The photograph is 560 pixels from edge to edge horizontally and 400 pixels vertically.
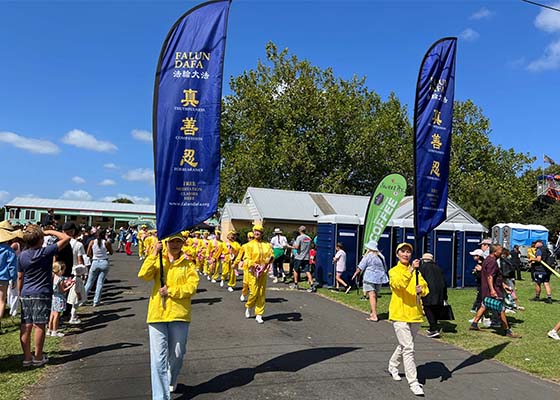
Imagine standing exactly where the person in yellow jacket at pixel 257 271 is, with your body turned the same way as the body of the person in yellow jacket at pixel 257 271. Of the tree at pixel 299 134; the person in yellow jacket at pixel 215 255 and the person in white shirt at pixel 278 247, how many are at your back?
3

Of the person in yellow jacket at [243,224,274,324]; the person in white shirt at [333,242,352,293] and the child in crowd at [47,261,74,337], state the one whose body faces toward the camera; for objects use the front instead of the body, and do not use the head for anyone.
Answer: the person in yellow jacket

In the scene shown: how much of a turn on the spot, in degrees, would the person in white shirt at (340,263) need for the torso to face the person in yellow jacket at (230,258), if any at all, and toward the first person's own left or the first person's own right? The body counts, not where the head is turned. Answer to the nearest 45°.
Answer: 0° — they already face them

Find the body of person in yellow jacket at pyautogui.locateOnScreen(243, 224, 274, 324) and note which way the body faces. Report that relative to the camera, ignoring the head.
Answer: toward the camera

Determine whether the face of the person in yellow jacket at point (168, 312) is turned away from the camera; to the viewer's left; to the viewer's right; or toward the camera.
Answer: toward the camera

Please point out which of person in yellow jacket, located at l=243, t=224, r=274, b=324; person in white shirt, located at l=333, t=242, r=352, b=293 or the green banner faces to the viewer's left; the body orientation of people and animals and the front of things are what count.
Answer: the person in white shirt

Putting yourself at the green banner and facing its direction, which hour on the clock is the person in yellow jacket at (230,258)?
The person in yellow jacket is roughly at 3 o'clock from the green banner.

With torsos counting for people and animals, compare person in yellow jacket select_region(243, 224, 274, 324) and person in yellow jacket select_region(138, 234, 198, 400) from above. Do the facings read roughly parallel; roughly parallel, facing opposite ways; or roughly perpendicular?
roughly parallel

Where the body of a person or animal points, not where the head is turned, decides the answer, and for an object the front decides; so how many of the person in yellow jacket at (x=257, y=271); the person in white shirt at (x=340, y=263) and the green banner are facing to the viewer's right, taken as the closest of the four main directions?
0

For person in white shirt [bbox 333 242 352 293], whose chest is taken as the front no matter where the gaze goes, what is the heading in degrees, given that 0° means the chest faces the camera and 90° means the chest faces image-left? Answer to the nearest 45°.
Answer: approximately 90°

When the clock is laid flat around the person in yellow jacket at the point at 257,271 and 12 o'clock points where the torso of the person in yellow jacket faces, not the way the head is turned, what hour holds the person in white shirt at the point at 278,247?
The person in white shirt is roughly at 6 o'clock from the person in yellow jacket.

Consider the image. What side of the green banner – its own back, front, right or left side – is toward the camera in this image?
front

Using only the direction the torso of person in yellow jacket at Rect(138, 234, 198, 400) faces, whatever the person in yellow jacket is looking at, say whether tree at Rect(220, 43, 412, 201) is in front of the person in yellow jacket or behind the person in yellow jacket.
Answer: behind
